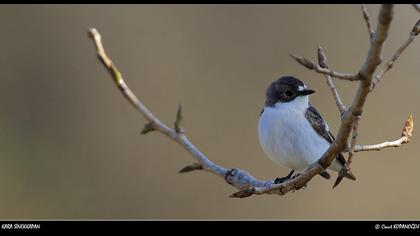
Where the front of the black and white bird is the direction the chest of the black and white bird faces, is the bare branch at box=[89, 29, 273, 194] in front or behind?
in front

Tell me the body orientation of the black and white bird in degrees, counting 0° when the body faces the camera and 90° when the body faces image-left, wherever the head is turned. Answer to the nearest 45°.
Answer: approximately 45°
